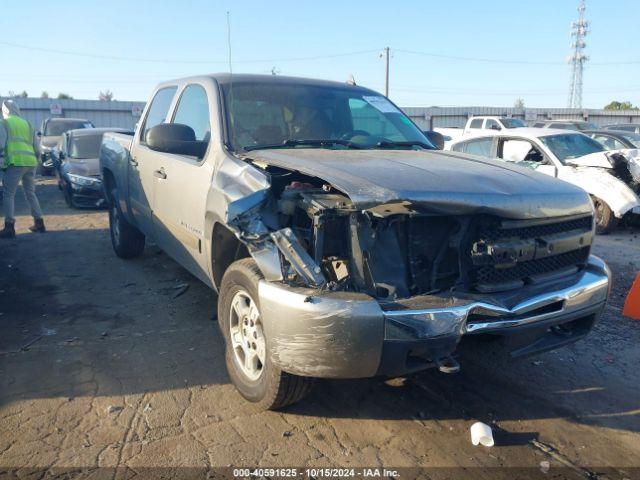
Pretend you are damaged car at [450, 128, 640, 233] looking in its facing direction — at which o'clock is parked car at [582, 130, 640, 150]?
The parked car is roughly at 8 o'clock from the damaged car.

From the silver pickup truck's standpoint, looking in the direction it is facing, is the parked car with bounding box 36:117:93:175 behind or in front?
behind

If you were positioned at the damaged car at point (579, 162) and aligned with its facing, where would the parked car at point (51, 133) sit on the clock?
The parked car is roughly at 5 o'clock from the damaged car.

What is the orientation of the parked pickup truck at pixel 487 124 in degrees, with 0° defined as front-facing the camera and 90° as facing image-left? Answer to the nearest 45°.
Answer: approximately 315°

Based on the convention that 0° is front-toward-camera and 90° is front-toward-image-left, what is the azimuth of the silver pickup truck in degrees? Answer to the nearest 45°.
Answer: approximately 315°

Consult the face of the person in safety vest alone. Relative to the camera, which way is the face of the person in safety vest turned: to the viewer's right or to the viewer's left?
to the viewer's left

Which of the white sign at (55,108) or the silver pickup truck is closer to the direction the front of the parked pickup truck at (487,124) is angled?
the silver pickup truck

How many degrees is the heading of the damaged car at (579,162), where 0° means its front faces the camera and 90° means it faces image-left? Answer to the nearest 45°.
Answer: approximately 315°

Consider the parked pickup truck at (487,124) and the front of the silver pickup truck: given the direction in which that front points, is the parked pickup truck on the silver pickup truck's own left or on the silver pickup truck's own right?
on the silver pickup truck's own left

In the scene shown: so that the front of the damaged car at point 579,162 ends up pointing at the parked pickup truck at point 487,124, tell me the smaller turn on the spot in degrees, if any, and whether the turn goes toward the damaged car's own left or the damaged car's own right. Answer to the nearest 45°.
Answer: approximately 135° to the damaged car's own left
